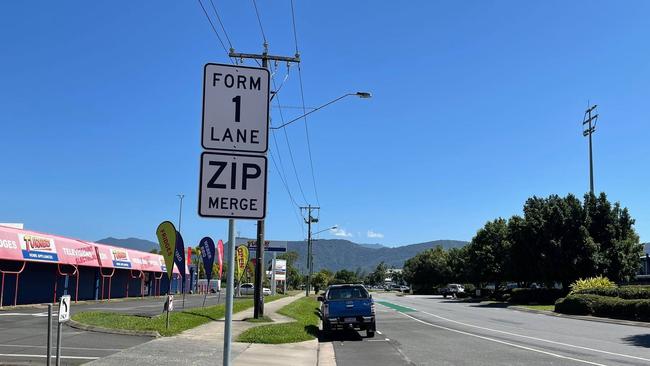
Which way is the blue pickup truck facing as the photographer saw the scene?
facing away from the viewer

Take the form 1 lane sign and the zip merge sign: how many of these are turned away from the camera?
0

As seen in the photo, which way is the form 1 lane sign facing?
toward the camera

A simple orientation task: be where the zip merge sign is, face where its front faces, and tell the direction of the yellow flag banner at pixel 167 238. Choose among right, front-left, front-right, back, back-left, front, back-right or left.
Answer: back

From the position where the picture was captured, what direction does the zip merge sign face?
facing the viewer

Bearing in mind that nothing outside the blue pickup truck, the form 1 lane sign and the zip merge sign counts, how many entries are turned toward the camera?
2

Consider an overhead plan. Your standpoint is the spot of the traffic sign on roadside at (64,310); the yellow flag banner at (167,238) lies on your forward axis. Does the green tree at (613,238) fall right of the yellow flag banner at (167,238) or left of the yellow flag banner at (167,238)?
right

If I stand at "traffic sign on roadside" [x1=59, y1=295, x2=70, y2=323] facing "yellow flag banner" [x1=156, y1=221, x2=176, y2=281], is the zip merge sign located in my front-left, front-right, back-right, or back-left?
back-right

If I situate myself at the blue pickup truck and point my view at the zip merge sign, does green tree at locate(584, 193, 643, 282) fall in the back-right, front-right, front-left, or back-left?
back-left

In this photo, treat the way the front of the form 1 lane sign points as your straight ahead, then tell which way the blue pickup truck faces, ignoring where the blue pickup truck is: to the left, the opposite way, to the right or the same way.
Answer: the opposite way

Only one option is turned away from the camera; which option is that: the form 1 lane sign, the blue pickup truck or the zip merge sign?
the blue pickup truck

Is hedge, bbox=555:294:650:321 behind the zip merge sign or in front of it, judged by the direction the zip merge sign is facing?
behind
